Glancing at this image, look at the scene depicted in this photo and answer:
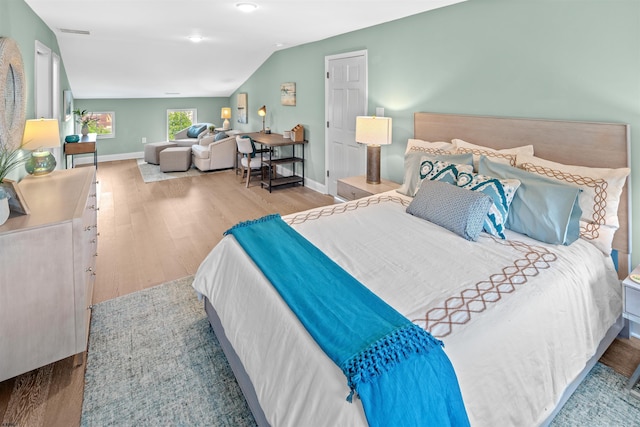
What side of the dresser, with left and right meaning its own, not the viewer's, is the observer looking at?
right

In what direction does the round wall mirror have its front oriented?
to the viewer's right

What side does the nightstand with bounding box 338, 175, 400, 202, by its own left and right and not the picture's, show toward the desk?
right

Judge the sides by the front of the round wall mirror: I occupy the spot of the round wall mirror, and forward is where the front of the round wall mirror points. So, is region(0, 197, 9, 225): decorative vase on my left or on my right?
on my right

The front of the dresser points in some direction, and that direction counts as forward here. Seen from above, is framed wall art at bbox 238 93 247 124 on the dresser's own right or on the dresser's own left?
on the dresser's own left

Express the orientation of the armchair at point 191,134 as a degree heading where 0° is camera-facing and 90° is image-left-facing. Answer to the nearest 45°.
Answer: approximately 45°
